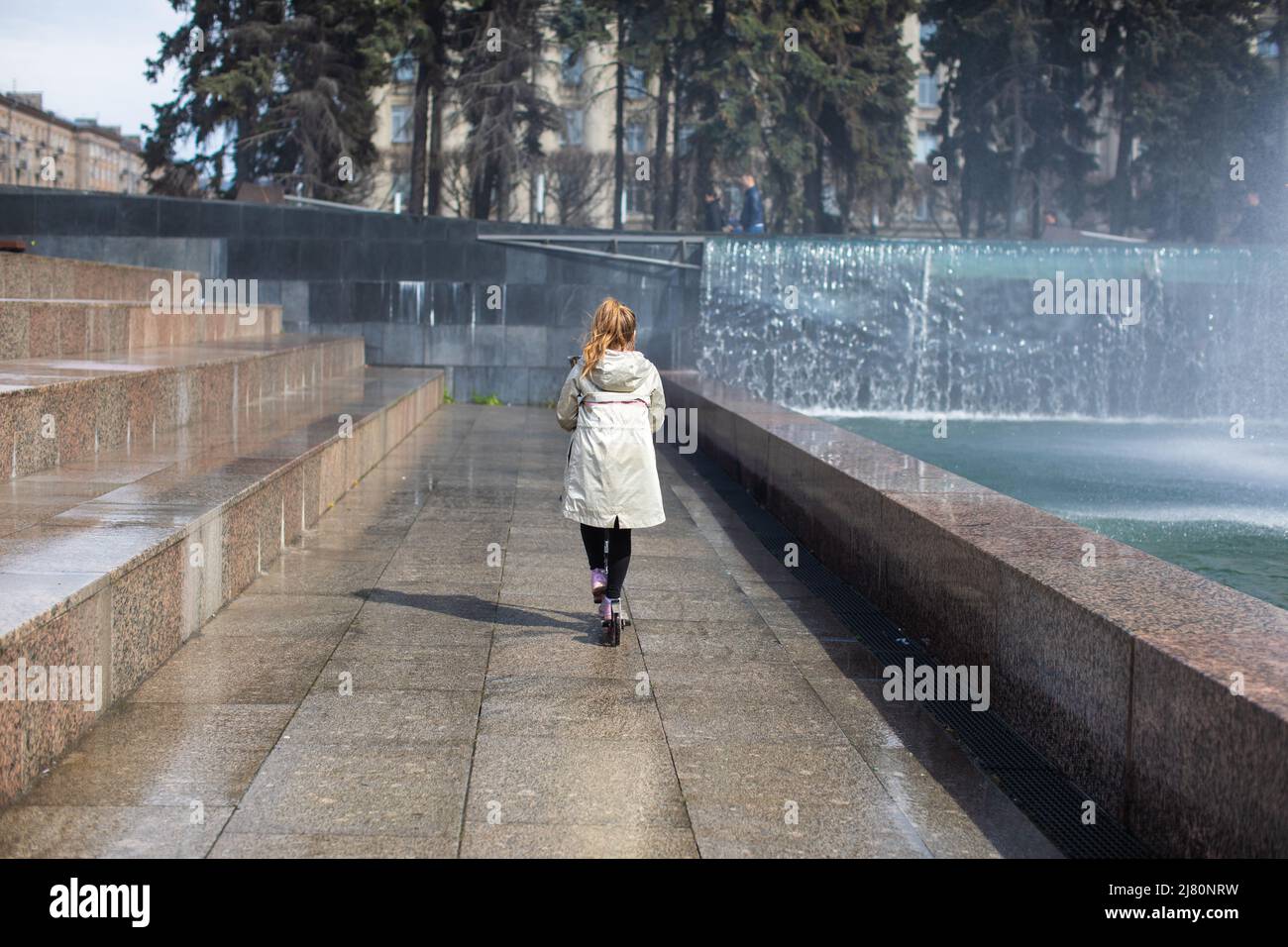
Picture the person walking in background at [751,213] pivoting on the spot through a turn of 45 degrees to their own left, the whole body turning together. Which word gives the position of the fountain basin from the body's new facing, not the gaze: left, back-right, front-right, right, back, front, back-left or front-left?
front-left
